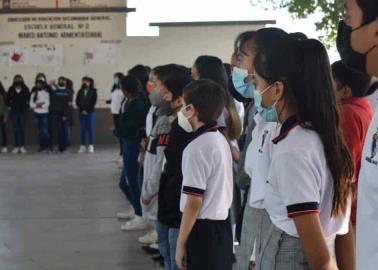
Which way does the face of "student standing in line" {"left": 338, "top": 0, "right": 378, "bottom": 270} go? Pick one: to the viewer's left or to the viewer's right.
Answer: to the viewer's left

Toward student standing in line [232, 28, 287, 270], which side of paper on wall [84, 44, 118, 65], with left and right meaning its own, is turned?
front

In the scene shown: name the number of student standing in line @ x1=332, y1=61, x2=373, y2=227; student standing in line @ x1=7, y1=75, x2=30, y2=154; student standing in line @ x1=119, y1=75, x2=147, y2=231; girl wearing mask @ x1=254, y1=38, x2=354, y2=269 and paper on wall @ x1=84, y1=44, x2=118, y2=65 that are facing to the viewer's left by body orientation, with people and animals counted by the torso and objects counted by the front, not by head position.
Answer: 3

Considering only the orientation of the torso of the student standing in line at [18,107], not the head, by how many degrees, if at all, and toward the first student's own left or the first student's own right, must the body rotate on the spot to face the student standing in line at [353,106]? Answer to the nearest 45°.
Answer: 0° — they already face them

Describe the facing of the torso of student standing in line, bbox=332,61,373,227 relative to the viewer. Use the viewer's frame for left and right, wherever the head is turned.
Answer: facing to the left of the viewer

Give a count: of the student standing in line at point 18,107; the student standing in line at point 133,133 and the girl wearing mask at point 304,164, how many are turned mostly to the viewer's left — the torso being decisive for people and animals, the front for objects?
2

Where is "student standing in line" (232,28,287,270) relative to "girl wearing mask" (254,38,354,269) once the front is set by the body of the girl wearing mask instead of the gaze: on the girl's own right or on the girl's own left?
on the girl's own right

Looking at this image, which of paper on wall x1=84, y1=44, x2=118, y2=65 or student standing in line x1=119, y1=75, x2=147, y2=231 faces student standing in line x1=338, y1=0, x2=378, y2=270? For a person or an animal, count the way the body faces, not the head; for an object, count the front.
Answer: the paper on wall

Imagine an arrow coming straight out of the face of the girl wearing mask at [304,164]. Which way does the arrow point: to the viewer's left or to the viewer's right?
to the viewer's left

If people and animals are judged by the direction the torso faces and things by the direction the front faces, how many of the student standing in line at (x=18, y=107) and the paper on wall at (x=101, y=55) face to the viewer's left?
0

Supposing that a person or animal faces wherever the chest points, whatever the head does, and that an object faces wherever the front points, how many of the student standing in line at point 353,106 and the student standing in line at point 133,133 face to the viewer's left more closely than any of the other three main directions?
2

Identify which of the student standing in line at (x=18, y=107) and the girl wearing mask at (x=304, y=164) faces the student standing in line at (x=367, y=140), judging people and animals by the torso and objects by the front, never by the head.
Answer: the student standing in line at (x=18, y=107)

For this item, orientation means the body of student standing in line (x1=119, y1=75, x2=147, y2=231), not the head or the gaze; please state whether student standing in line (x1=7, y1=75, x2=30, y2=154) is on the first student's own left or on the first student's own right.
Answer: on the first student's own right

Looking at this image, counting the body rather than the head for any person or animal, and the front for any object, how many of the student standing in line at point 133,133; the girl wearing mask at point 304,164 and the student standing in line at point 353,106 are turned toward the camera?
0

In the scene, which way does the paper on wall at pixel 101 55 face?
toward the camera

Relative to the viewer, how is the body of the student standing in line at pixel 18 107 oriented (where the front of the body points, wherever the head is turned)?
toward the camera

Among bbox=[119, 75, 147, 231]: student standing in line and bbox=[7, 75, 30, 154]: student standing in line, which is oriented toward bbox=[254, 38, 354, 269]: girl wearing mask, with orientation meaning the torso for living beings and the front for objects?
bbox=[7, 75, 30, 154]: student standing in line
